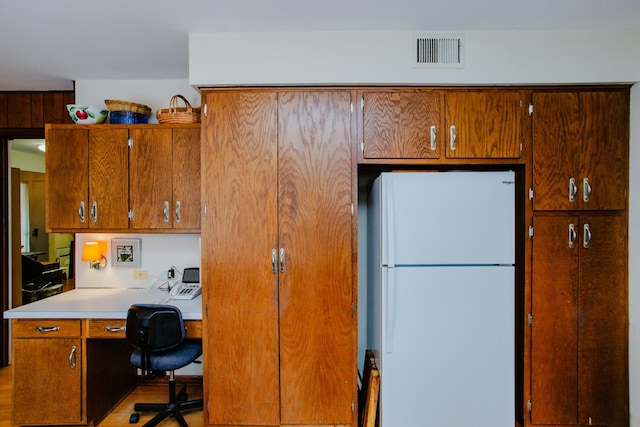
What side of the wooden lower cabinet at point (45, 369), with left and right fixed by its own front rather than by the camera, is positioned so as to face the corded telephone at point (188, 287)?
left

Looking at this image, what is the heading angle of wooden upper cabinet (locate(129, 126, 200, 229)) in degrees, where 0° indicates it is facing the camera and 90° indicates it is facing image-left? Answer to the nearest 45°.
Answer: approximately 0°

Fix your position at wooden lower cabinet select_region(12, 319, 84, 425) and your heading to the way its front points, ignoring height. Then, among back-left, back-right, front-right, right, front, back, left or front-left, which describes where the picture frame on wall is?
back-left

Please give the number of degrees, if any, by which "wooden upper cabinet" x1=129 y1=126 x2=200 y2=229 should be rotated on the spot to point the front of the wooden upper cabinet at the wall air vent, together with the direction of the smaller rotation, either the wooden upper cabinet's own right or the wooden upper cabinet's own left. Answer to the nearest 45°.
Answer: approximately 45° to the wooden upper cabinet's own left

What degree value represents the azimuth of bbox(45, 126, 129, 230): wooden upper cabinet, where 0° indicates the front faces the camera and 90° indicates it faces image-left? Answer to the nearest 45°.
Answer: approximately 0°

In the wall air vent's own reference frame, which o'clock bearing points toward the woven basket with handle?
The woven basket with handle is roughly at 3 o'clock from the wall air vent.

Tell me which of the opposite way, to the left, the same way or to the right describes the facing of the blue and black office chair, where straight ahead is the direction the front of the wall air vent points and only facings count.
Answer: the opposite way
